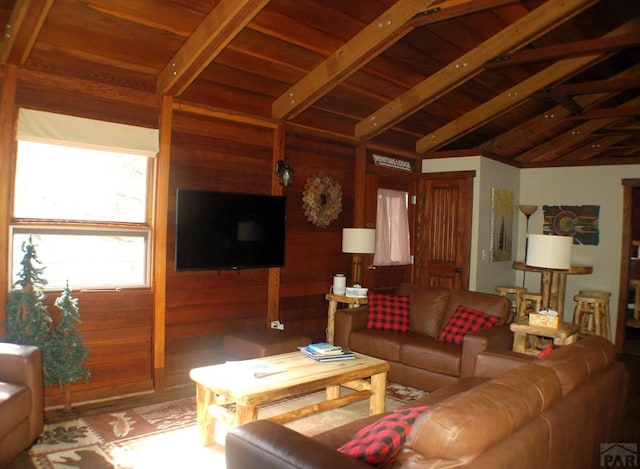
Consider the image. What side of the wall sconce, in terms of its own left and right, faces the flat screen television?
right

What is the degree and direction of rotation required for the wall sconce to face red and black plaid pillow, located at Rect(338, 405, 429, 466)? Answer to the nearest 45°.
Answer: approximately 45° to its right

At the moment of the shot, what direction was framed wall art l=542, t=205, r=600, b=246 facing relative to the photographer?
facing the viewer

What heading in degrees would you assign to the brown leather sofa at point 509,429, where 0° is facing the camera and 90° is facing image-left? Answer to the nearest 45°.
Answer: approximately 135°

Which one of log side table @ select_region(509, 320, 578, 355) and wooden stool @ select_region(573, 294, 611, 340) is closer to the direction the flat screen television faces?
the log side table

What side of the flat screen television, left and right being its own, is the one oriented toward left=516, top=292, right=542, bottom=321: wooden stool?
left

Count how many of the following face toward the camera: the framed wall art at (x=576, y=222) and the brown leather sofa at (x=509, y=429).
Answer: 1

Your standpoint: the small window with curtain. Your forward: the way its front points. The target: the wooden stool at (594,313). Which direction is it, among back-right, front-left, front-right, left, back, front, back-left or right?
front-left

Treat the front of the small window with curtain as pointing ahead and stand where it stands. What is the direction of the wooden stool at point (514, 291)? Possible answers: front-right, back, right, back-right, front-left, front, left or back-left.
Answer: front-left

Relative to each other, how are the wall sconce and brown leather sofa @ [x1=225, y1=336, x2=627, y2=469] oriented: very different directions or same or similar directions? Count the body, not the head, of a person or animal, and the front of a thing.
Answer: very different directions

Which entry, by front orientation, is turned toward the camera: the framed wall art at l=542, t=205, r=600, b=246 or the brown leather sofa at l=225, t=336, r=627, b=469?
the framed wall art

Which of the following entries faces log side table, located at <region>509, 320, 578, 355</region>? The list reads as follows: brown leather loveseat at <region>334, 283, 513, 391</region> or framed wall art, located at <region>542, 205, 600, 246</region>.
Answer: the framed wall art

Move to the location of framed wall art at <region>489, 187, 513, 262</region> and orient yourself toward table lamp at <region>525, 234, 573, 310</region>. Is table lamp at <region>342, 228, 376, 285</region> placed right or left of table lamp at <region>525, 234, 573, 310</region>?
right

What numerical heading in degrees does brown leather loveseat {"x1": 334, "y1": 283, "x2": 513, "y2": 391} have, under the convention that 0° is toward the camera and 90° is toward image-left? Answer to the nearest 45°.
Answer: approximately 45°

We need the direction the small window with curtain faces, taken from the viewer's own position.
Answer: facing the viewer and to the right of the viewer
